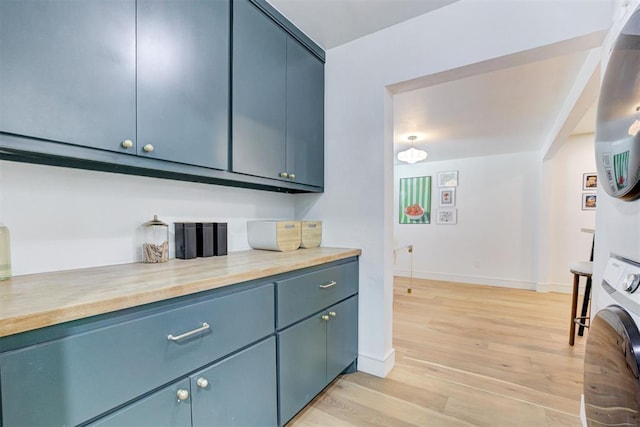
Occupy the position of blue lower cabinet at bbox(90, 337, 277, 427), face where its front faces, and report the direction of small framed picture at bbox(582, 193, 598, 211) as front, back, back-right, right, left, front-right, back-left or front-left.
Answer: front-left

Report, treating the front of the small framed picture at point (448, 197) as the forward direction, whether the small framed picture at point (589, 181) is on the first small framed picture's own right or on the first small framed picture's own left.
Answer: on the first small framed picture's own left

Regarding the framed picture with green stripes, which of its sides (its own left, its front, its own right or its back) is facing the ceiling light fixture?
front

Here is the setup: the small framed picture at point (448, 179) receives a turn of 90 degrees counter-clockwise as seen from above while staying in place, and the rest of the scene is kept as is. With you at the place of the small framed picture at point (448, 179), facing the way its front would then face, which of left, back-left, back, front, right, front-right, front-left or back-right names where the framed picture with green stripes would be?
back

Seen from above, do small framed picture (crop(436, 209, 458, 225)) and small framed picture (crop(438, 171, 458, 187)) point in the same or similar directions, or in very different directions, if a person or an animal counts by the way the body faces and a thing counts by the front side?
same or similar directions

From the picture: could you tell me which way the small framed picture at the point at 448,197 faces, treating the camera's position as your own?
facing the viewer

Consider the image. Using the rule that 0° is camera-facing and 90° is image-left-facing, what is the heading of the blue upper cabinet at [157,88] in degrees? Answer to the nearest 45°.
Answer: approximately 315°

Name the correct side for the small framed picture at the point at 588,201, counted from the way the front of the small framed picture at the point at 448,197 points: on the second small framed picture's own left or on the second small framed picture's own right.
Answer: on the second small framed picture's own left

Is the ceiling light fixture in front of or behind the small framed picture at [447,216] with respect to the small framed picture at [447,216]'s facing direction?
in front

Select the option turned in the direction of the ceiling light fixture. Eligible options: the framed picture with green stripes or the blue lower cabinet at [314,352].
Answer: the framed picture with green stripes

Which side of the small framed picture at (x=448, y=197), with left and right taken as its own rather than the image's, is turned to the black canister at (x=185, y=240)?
front

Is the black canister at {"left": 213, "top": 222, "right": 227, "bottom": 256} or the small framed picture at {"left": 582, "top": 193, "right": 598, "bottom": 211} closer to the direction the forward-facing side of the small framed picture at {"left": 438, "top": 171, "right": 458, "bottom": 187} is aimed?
the black canister

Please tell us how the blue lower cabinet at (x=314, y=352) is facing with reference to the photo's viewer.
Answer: facing the viewer and to the right of the viewer

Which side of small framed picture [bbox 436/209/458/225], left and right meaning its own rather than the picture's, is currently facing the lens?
front
